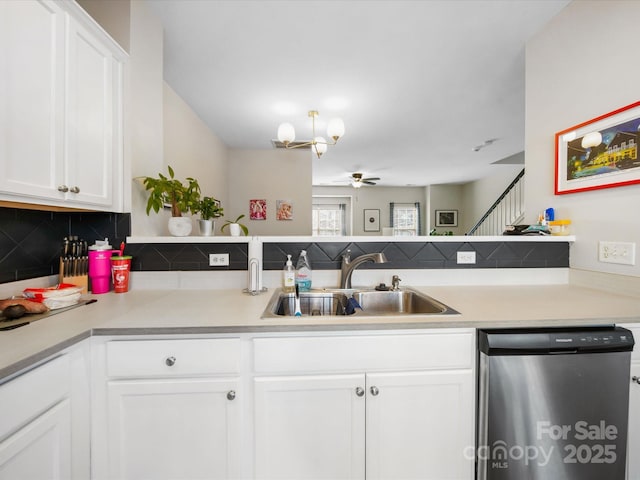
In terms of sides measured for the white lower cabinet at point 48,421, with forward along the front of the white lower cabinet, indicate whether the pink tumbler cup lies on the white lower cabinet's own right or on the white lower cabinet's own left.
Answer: on the white lower cabinet's own left

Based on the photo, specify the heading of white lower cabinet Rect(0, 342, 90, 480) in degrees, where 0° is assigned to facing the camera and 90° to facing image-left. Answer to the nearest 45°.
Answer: approximately 315°

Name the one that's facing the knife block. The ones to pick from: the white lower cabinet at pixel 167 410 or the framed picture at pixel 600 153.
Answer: the framed picture

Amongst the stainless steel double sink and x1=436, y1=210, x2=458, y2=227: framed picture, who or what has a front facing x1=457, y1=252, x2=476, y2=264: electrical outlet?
the framed picture

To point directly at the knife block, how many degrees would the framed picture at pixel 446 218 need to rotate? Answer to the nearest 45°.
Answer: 0° — it already faces it

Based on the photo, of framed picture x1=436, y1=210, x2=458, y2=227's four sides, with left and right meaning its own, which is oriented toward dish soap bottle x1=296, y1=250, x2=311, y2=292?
front

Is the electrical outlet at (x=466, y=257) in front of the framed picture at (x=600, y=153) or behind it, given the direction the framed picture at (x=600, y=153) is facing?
in front

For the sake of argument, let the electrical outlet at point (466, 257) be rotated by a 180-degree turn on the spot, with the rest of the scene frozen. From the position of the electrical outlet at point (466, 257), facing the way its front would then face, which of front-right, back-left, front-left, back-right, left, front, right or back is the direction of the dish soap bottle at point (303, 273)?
back-left

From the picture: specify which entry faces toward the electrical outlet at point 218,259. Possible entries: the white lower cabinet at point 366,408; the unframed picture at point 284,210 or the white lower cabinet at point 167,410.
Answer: the unframed picture

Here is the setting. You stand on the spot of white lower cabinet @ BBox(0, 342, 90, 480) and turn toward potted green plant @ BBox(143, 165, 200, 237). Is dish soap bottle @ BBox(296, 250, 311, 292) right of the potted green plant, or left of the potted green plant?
right

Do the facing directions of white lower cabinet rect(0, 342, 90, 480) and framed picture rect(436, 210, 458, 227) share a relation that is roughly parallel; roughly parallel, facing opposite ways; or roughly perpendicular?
roughly perpendicular
